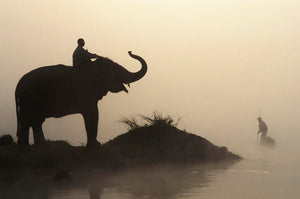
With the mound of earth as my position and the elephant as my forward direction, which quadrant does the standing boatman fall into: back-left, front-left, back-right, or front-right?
back-right

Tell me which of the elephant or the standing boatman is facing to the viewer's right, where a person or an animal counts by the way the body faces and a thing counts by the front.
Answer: the elephant

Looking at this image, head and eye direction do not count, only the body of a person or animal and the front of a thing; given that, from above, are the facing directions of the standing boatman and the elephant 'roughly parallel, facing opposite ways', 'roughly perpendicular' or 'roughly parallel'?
roughly parallel, facing opposite ways

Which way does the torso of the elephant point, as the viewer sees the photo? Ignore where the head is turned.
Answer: to the viewer's right

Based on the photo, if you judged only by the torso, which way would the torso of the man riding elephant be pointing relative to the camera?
to the viewer's right

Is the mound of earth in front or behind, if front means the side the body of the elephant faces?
in front

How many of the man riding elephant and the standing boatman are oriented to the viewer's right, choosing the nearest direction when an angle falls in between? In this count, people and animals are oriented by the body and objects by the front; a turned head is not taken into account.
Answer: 1

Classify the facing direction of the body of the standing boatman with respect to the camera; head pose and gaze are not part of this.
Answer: to the viewer's left

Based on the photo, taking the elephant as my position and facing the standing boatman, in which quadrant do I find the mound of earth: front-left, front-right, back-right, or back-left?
front-right
